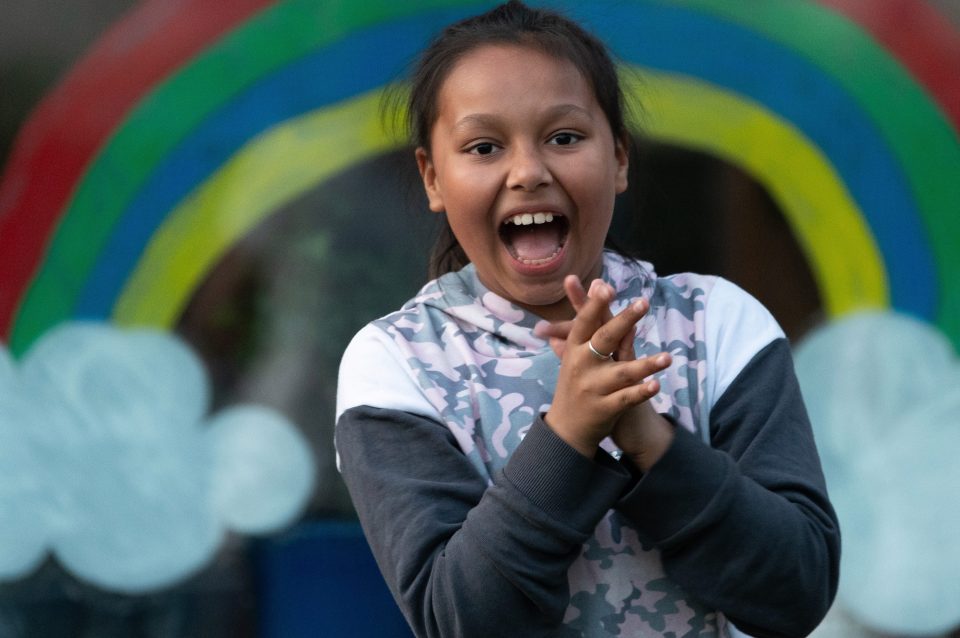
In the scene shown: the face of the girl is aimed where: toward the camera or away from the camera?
toward the camera

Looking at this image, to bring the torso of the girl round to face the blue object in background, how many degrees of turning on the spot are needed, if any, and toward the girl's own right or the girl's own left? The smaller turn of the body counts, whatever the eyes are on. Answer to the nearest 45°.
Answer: approximately 180°

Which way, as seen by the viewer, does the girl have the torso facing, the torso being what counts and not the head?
toward the camera
